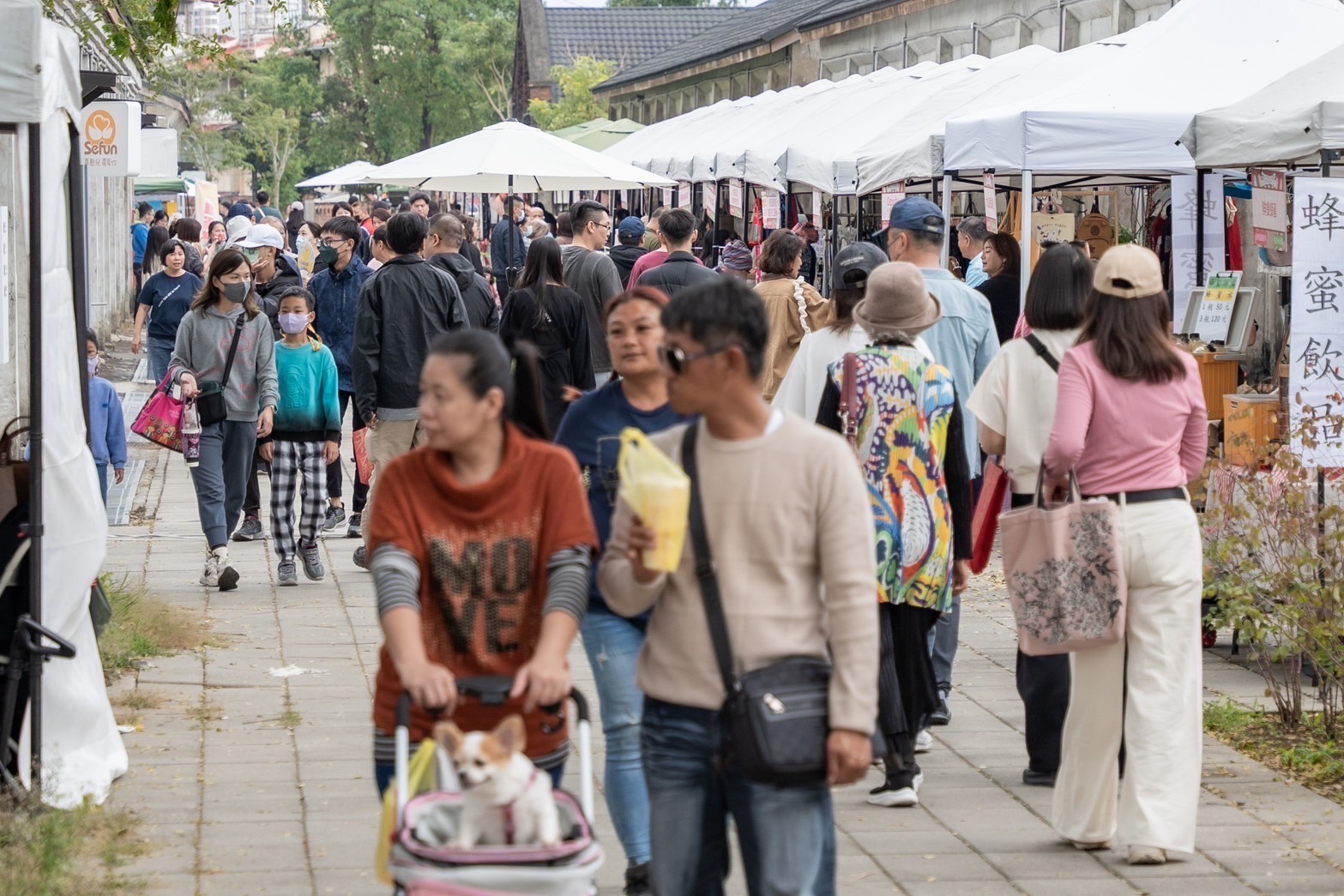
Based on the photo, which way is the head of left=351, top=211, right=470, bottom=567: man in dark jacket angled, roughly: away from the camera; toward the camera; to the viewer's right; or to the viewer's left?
away from the camera

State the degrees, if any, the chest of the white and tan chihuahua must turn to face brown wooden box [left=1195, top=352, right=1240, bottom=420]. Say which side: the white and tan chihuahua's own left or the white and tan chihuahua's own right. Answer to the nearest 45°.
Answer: approximately 135° to the white and tan chihuahua's own left

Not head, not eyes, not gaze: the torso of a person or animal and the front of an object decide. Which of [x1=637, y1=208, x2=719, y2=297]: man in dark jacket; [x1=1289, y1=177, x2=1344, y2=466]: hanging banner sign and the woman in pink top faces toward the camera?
the hanging banner sign

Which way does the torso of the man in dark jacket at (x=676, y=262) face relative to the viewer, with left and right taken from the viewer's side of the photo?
facing away from the viewer

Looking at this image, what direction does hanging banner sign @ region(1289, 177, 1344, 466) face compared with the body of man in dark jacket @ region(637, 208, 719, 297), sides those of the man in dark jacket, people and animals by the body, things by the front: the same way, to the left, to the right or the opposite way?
the opposite way

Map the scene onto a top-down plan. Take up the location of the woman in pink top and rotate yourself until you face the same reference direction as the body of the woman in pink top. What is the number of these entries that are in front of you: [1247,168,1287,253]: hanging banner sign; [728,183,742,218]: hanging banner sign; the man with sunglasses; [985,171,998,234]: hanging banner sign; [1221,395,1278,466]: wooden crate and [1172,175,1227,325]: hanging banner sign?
5

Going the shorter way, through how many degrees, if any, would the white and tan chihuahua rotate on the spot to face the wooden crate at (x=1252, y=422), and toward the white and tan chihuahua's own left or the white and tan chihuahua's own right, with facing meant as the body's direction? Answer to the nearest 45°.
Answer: approximately 135° to the white and tan chihuahua's own left

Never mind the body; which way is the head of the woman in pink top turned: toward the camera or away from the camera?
away from the camera

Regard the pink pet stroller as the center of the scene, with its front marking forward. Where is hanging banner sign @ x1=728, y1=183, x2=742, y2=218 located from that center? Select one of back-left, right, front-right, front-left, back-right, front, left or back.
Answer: back

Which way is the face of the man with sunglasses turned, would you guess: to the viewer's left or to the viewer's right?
to the viewer's left

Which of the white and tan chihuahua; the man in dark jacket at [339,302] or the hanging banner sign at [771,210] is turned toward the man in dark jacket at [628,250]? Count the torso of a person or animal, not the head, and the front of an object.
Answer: the hanging banner sign

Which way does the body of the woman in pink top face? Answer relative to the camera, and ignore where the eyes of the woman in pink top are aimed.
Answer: away from the camera

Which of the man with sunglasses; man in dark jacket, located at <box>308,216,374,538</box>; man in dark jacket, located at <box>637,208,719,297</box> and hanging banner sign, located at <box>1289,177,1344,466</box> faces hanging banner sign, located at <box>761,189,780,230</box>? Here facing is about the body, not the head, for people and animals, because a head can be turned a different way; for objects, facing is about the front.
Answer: man in dark jacket, located at <box>637,208,719,297</box>

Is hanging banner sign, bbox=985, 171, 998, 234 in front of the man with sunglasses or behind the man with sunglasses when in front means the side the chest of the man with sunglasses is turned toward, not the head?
behind

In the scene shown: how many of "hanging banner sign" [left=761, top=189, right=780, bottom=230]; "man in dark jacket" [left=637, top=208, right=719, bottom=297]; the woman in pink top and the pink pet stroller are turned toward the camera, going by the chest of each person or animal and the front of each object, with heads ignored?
2

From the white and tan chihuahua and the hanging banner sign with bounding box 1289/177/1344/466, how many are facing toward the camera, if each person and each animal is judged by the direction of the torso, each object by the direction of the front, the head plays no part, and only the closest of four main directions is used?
2

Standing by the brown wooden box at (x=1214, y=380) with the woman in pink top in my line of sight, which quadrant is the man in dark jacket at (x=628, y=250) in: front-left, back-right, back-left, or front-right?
back-right

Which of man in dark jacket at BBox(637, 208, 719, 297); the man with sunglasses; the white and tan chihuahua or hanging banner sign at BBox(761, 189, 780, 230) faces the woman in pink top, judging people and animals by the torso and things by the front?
the hanging banner sign
